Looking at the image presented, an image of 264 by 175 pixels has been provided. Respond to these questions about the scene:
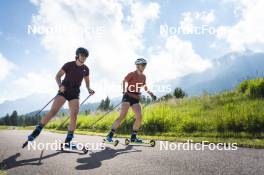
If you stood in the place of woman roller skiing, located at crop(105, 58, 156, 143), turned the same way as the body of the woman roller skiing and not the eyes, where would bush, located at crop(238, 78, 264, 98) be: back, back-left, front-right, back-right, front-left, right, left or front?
left

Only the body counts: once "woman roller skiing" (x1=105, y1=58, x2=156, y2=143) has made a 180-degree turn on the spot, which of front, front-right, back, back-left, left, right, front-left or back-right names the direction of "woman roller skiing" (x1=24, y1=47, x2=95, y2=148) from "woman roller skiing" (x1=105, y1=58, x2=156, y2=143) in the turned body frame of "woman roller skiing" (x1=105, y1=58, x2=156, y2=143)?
left
